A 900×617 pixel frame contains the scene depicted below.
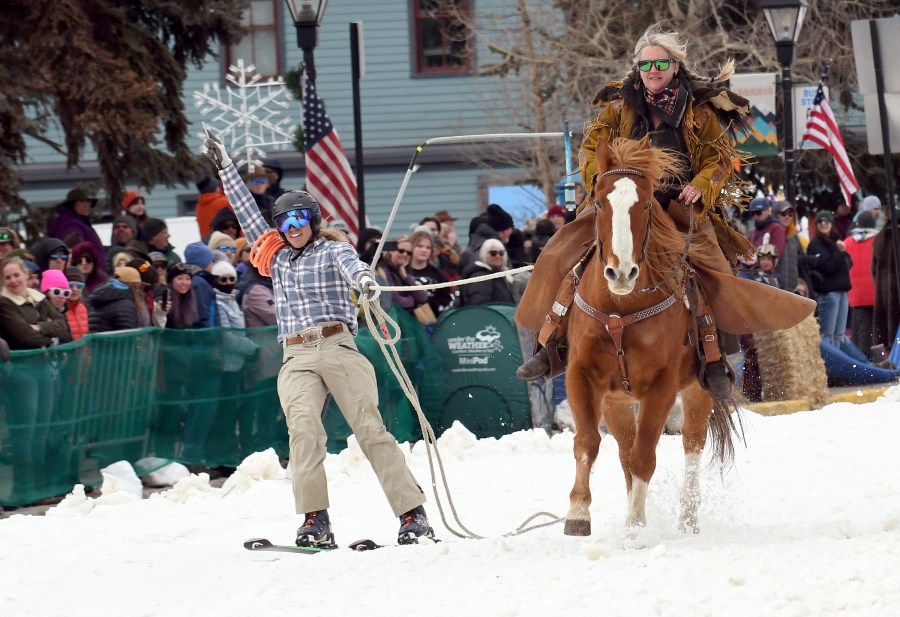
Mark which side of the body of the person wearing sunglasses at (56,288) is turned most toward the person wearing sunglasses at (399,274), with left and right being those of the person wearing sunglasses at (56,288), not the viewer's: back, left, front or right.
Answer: left

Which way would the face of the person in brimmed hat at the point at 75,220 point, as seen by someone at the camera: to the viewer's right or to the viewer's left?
to the viewer's right

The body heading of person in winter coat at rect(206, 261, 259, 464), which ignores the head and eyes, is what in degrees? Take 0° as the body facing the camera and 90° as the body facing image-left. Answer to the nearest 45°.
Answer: approximately 315°

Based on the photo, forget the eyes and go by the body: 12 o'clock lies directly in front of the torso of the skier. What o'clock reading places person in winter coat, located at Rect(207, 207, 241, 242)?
The person in winter coat is roughly at 6 o'clock from the skier.

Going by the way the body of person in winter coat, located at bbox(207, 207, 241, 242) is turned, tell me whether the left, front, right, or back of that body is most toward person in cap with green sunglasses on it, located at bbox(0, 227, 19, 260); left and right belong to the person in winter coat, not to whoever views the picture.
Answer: right

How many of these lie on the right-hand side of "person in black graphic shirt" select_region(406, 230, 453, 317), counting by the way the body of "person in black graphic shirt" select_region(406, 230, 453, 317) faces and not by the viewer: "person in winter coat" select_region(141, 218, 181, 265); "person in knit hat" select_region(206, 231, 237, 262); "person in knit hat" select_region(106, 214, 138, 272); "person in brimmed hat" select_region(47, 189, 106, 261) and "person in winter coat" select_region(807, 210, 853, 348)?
4

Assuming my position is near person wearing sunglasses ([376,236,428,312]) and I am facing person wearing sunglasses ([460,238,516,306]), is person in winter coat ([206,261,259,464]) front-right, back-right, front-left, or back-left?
back-right

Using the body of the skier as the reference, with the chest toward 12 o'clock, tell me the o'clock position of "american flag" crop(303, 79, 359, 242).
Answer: The american flag is roughly at 6 o'clock from the skier.
